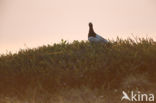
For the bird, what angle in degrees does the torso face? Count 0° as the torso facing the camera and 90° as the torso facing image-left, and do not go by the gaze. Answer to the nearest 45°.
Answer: approximately 90°
